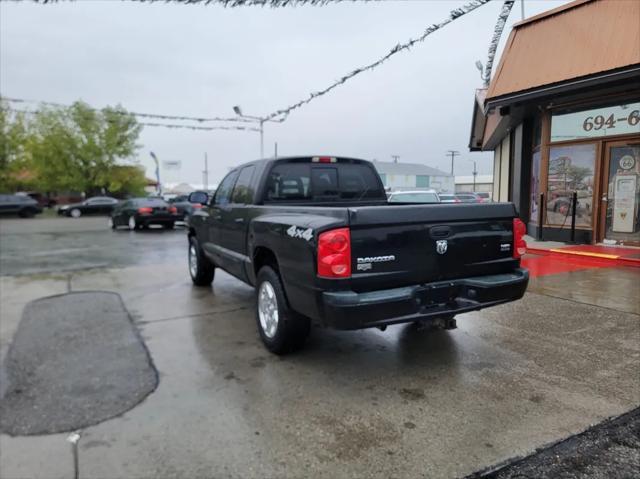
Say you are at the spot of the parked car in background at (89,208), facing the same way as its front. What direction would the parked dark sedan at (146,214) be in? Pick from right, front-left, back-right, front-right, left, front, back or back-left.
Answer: left

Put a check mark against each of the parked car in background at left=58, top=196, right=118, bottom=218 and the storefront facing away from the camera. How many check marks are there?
0

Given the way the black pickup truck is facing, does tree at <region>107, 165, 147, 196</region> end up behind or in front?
in front

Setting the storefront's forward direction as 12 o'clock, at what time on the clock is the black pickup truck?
The black pickup truck is roughly at 11 o'clock from the storefront.

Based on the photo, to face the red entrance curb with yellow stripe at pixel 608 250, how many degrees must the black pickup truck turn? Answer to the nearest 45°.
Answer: approximately 90° to its right

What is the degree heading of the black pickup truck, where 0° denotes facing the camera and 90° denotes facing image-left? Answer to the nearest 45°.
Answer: approximately 135°

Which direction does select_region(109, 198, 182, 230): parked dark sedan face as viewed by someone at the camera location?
facing away from the viewer and to the left of the viewer

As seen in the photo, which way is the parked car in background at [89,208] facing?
to the viewer's left

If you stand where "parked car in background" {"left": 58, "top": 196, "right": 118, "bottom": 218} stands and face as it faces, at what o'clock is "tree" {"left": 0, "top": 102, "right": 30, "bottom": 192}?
The tree is roughly at 2 o'clock from the parked car in background.

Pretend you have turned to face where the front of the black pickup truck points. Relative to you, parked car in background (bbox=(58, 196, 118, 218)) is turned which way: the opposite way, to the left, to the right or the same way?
to the left

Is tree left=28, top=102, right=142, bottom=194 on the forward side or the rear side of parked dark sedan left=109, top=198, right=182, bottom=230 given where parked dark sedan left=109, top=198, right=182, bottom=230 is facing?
on the forward side

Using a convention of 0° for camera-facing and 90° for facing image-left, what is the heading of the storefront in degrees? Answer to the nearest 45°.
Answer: approximately 45°

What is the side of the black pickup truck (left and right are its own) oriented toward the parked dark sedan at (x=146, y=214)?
front
